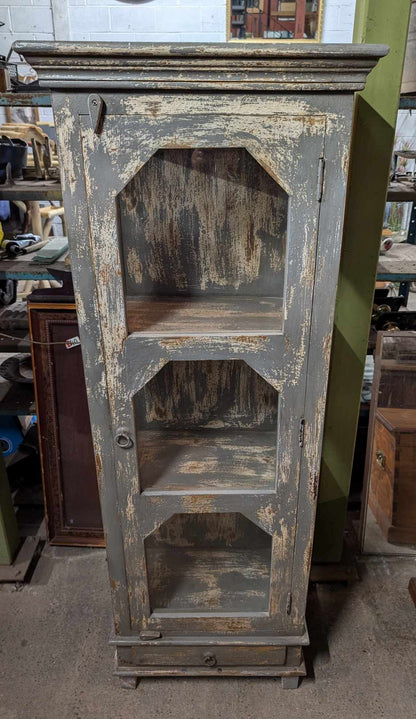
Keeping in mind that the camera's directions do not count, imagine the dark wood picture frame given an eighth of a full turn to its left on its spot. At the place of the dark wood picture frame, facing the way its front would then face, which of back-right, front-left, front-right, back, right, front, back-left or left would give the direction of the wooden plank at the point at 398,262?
front-left

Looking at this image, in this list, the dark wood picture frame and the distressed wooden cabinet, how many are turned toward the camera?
2

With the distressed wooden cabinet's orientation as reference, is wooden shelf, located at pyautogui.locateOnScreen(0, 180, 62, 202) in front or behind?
behind

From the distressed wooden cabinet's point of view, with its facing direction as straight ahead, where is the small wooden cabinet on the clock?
The small wooden cabinet is roughly at 8 o'clock from the distressed wooden cabinet.

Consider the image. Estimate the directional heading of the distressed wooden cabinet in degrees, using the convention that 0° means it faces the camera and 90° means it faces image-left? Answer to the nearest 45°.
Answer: approximately 0°
